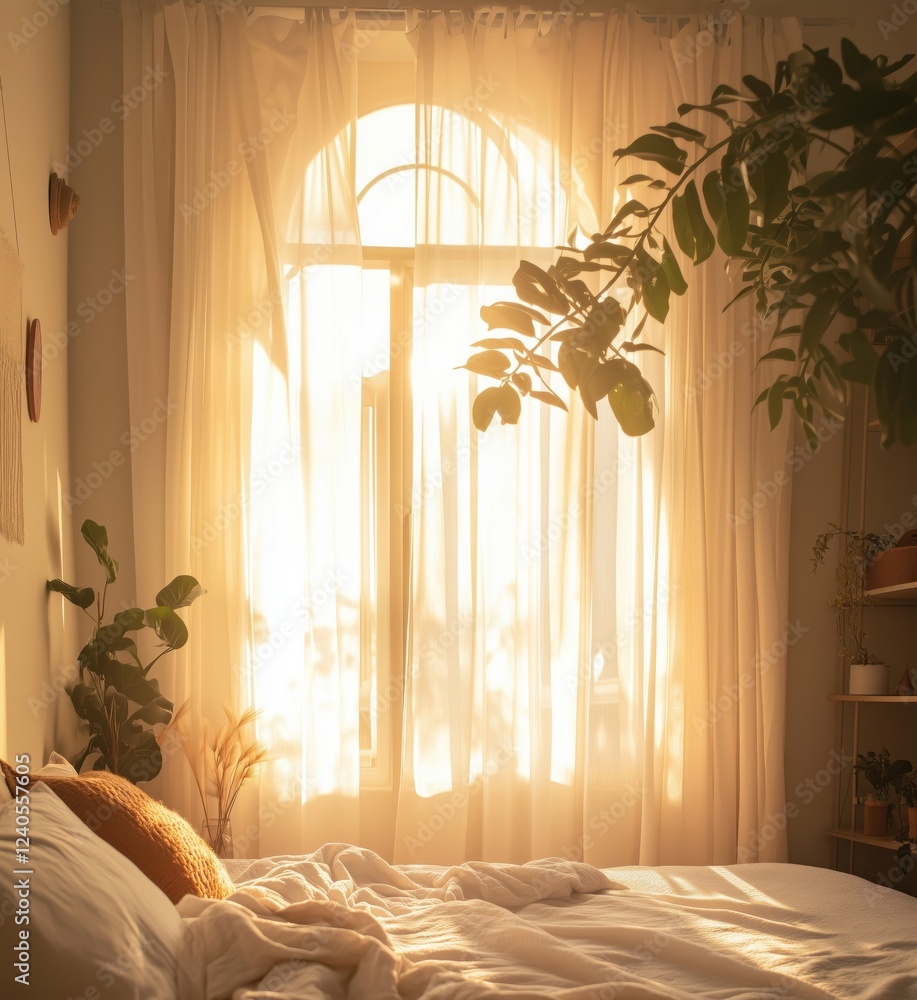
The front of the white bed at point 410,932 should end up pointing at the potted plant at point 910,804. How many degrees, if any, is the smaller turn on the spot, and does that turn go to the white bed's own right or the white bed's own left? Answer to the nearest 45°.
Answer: approximately 45° to the white bed's own left

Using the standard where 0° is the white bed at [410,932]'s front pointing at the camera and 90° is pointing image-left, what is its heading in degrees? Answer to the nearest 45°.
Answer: approximately 270°

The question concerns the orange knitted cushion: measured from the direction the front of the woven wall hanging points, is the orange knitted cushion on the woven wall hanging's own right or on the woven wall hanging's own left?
on the woven wall hanging's own right

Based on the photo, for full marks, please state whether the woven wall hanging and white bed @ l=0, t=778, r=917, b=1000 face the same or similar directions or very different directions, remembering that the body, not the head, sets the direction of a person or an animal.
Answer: same or similar directions

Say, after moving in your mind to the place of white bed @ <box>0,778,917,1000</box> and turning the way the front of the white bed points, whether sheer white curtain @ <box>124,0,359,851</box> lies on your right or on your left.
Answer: on your left

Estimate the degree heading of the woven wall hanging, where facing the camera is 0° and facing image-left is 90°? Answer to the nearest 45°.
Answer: approximately 270°

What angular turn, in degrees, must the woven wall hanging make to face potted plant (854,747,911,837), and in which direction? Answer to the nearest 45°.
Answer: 0° — it already faces it

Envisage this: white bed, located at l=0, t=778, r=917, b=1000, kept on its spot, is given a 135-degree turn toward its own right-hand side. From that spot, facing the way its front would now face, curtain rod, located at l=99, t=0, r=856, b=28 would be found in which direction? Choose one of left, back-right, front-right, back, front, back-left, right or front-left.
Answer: back-right

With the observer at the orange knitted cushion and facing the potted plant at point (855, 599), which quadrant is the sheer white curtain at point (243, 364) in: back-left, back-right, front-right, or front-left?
front-left

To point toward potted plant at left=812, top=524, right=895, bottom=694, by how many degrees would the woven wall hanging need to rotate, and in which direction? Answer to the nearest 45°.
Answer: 0° — it already faces it

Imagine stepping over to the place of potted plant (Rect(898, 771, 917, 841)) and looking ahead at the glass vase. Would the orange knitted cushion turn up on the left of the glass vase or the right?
left
